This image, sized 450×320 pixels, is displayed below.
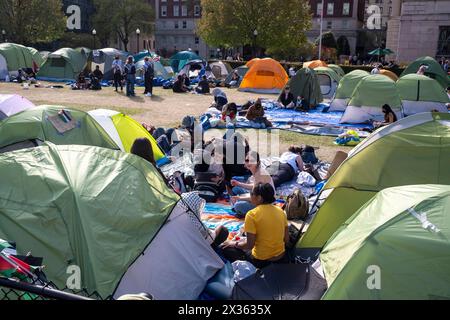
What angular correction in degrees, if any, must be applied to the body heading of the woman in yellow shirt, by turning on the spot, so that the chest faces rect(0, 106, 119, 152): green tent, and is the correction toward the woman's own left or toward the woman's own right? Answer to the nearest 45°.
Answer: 0° — they already face it

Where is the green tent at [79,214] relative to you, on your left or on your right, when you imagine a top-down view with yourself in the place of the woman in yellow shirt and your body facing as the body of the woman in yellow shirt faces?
on your left

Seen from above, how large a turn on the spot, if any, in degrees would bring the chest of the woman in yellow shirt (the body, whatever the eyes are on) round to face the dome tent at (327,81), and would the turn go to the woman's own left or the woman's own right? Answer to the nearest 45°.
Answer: approximately 45° to the woman's own right

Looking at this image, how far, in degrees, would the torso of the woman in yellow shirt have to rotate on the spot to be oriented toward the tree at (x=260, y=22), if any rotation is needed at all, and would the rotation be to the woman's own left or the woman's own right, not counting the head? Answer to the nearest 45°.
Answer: approximately 45° to the woman's own right

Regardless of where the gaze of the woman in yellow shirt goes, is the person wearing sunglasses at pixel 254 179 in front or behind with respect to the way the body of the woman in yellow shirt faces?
in front

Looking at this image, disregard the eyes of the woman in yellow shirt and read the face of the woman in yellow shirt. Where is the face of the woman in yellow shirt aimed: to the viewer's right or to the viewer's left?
to the viewer's left

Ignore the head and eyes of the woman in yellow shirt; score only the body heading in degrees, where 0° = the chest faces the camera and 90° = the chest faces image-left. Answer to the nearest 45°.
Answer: approximately 135°

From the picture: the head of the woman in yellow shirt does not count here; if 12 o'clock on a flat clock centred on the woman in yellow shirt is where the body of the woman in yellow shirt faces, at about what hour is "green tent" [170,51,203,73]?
The green tent is roughly at 1 o'clock from the woman in yellow shirt.

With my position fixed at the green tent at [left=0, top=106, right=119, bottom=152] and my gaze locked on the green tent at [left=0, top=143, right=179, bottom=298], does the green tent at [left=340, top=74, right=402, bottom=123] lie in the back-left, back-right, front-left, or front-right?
back-left

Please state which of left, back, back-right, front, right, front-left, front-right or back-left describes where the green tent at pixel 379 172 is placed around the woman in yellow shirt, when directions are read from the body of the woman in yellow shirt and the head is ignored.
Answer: right

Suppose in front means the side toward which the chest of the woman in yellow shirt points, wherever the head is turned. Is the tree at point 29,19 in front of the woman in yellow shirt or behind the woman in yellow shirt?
in front

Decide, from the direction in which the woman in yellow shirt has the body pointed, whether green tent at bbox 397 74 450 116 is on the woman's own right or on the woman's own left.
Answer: on the woman's own right
